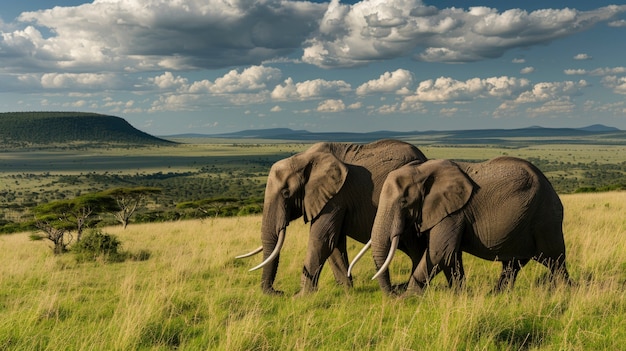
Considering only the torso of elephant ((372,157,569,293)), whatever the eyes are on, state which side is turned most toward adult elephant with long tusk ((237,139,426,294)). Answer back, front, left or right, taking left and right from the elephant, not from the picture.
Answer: front

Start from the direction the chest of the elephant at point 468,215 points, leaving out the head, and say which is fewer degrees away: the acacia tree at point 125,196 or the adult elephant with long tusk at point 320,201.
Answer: the adult elephant with long tusk

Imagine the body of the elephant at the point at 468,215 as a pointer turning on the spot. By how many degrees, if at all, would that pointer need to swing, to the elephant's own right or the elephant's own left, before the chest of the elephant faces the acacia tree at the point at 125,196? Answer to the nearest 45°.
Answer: approximately 45° to the elephant's own right

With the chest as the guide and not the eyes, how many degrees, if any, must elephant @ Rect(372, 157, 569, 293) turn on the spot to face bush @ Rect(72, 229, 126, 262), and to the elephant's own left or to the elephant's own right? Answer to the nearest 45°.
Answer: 0° — it already faces it

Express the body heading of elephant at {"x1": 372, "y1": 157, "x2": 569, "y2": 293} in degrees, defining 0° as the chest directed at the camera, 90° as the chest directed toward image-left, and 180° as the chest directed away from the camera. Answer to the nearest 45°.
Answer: approximately 90°
